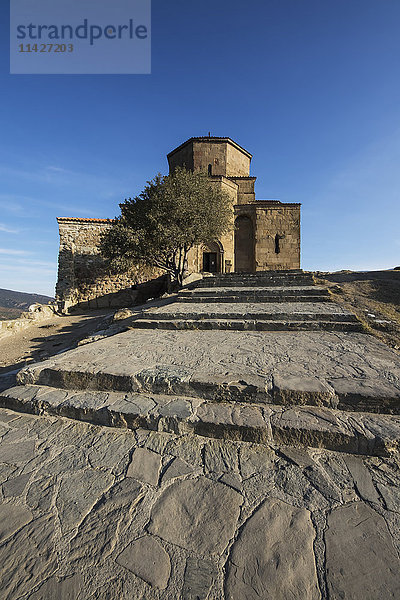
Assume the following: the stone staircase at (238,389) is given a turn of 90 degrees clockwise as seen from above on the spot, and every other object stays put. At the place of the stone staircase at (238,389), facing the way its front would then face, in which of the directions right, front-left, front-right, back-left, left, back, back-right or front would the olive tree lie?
right

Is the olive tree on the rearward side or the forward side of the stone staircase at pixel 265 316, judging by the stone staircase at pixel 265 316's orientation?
on the rearward side

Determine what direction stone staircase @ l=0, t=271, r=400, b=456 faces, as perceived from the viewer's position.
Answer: facing the viewer

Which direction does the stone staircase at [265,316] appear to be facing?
toward the camera

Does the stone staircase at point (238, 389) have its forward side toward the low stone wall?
no

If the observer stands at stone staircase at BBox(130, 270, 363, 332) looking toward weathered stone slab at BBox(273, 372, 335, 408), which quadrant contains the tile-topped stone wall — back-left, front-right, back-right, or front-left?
back-right

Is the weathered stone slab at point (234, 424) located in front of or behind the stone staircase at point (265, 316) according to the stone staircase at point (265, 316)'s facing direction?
in front

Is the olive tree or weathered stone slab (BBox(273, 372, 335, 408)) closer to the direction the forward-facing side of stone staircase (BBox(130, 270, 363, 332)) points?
the weathered stone slab

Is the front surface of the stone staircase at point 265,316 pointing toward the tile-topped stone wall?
no

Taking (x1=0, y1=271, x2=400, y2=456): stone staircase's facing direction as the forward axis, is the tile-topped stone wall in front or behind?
behind

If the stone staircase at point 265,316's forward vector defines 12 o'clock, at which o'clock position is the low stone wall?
The low stone wall is roughly at 4 o'clock from the stone staircase.

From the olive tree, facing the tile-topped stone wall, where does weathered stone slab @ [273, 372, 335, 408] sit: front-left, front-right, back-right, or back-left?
back-left

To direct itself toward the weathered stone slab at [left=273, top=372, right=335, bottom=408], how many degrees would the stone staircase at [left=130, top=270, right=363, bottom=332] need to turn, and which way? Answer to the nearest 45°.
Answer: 0° — it already faces it
